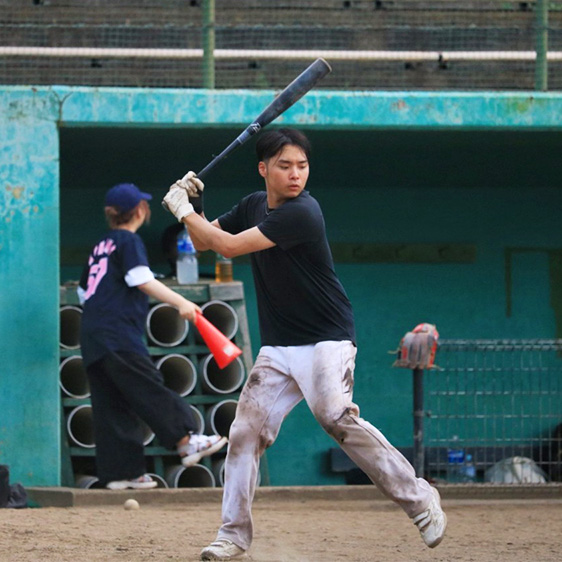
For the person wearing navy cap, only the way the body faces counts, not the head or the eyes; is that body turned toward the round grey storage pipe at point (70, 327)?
no

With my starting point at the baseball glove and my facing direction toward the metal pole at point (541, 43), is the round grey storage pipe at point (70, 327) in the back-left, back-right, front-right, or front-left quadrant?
back-left

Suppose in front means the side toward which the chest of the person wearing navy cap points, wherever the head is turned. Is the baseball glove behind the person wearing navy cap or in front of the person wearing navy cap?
in front

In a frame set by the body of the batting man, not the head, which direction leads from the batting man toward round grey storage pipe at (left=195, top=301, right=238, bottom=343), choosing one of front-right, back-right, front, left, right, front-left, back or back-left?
back-right

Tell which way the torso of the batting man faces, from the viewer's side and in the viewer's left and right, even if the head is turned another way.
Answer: facing the viewer and to the left of the viewer

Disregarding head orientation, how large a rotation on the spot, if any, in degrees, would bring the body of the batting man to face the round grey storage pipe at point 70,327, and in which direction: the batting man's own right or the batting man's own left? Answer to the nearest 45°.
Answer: approximately 90° to the batting man's own right

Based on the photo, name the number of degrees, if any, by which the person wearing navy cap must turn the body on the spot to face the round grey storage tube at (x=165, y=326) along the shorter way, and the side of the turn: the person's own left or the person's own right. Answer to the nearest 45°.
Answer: approximately 45° to the person's own left

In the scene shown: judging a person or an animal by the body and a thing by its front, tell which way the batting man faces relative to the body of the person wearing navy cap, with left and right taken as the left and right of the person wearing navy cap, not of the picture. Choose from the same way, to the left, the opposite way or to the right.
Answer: the opposite way

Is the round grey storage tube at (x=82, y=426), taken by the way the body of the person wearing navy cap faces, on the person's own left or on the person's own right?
on the person's own left

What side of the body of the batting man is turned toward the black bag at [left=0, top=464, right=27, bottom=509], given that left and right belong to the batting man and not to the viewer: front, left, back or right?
right

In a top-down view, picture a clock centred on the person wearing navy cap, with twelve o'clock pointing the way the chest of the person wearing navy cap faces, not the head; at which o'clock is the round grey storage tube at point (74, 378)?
The round grey storage tube is roughly at 10 o'clock from the person wearing navy cap.

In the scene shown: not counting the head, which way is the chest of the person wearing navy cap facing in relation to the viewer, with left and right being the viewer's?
facing away from the viewer and to the right of the viewer

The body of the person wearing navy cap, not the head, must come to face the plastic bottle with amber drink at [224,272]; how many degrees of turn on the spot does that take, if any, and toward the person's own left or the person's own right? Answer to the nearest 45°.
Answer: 0° — they already face it

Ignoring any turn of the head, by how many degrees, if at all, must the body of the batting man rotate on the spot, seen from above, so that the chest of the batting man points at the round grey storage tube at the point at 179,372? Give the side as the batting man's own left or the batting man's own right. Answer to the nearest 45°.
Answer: approximately 135° to the batting man's own right
